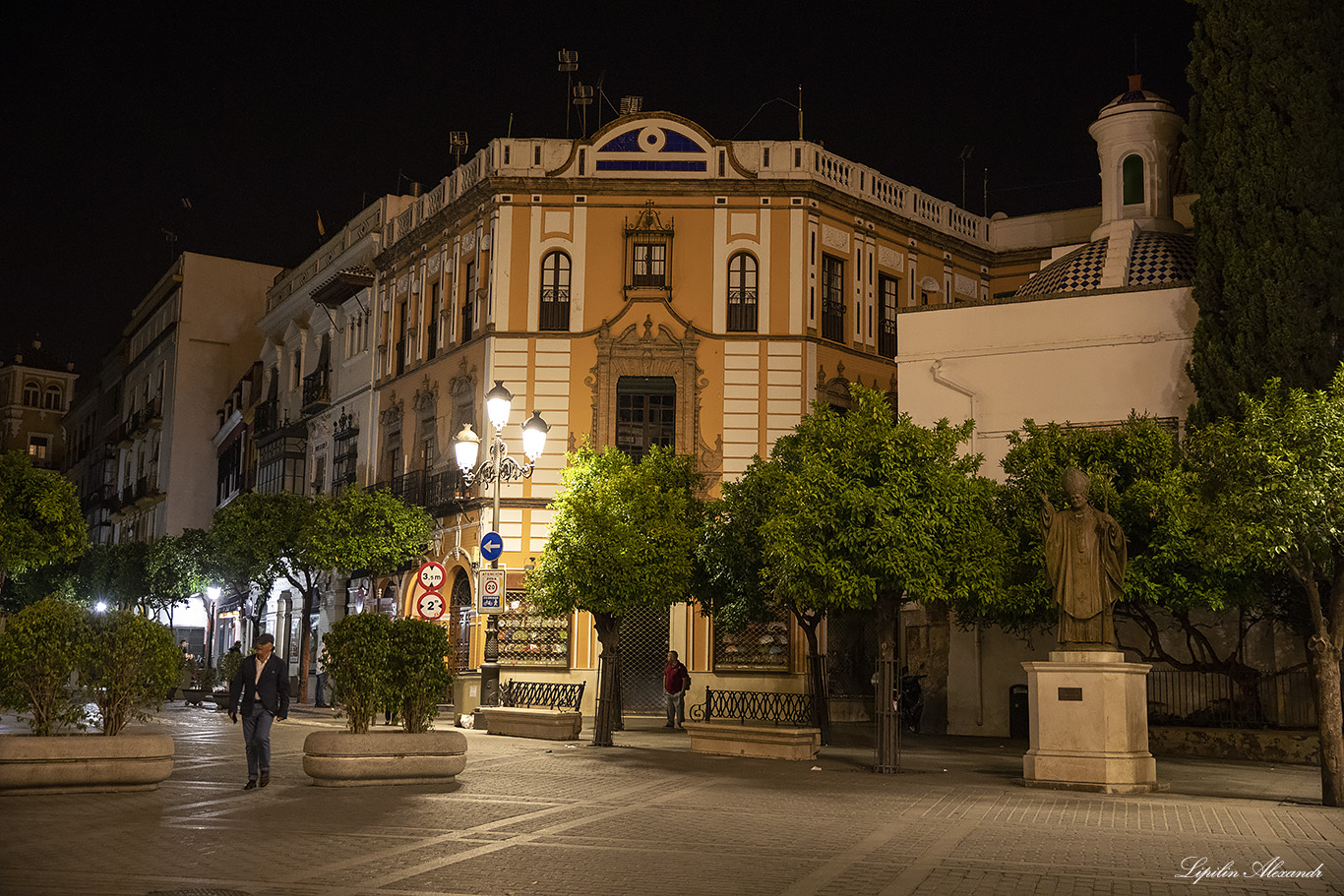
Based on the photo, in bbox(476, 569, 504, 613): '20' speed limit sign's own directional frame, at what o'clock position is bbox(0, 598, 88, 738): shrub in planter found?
The shrub in planter is roughly at 1 o'clock from the '20' speed limit sign.

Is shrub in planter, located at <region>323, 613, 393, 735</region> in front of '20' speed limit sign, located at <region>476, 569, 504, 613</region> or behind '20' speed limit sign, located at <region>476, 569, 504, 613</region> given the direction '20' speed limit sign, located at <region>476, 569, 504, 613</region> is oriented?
in front

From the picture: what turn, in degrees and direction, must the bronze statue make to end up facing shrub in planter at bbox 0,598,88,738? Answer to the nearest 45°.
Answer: approximately 45° to its right

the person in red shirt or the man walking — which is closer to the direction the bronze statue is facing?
the man walking

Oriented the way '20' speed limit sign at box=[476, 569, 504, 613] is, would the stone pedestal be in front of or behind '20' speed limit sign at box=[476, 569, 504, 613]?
in front

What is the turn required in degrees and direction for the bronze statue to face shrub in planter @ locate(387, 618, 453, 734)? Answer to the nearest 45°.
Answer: approximately 45° to its right

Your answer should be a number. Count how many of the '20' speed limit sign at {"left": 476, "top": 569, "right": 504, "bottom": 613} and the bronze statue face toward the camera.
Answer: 2

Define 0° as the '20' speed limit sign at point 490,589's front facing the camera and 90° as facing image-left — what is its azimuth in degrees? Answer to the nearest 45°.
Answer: approximately 0°

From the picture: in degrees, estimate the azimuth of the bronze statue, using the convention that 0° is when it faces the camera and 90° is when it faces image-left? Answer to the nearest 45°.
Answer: approximately 0°

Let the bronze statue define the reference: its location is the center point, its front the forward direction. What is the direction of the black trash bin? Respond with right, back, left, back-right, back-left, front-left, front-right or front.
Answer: back

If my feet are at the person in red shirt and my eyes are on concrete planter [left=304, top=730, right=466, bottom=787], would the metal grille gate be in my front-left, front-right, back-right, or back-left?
back-right

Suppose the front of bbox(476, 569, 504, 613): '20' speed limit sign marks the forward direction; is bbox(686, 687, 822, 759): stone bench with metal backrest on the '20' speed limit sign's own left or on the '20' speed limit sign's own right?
on the '20' speed limit sign's own left

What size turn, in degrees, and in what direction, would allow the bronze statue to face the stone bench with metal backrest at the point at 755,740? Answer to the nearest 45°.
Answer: approximately 135° to its right

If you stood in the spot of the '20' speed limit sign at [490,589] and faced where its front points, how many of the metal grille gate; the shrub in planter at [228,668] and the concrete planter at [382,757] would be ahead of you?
1
